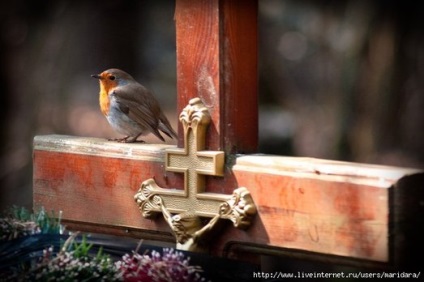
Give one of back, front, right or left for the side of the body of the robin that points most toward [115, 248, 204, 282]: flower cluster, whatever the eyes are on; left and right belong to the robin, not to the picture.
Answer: left

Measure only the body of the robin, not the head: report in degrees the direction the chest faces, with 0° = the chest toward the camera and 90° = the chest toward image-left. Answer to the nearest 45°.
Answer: approximately 90°

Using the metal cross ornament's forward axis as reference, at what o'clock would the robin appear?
The robin is roughly at 4 o'clock from the metal cross ornament.

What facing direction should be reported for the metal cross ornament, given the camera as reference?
facing the viewer and to the left of the viewer

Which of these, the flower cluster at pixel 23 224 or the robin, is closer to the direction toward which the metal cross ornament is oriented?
the flower cluster

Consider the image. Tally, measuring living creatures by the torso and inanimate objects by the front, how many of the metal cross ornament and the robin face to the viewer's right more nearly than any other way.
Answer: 0

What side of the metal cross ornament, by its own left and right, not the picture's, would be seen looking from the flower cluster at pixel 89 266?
front

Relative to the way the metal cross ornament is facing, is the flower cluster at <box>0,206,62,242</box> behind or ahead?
ahead
